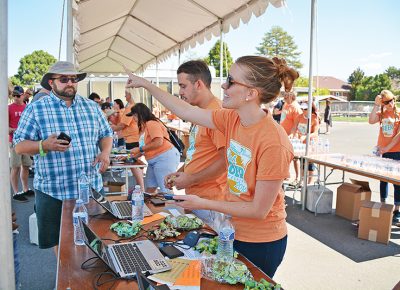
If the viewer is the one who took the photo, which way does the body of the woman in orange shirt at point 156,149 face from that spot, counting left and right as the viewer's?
facing to the left of the viewer

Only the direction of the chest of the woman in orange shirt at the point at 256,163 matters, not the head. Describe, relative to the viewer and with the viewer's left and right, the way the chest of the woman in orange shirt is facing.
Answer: facing the viewer and to the left of the viewer

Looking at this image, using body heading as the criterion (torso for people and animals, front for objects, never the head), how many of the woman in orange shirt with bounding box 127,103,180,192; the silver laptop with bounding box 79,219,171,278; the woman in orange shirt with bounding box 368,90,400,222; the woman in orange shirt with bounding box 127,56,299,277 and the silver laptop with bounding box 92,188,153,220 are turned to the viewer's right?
2

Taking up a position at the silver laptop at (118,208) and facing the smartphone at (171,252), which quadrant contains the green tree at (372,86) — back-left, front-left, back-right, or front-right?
back-left

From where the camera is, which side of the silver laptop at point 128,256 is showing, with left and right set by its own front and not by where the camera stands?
right

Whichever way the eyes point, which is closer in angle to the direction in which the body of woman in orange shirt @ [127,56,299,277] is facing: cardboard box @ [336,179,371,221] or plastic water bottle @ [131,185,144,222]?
the plastic water bottle

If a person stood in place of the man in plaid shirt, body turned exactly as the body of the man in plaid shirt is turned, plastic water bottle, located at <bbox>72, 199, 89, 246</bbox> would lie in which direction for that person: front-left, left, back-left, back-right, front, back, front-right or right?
front-right

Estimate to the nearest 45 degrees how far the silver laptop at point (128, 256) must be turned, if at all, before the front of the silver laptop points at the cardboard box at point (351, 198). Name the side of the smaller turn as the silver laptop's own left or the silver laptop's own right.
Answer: approximately 45° to the silver laptop's own left

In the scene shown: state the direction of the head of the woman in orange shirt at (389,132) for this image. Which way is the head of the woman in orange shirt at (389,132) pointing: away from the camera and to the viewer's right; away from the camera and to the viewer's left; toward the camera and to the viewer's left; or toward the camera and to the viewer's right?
toward the camera and to the viewer's left

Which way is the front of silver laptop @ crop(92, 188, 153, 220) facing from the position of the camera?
facing to the right of the viewer
